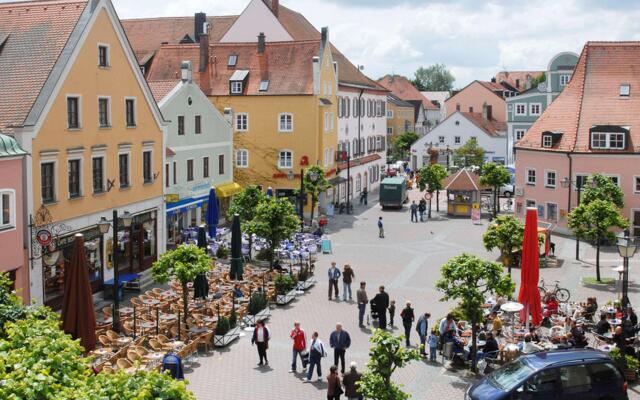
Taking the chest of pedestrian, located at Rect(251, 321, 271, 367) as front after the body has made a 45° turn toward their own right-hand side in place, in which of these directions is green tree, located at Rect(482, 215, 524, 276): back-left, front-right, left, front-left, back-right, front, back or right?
back

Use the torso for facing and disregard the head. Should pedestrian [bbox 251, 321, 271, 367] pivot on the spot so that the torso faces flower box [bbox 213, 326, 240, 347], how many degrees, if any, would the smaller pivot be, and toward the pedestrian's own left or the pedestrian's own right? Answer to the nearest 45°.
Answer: approximately 135° to the pedestrian's own right

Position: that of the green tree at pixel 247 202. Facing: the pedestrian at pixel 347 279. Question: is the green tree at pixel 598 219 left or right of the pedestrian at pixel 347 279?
left

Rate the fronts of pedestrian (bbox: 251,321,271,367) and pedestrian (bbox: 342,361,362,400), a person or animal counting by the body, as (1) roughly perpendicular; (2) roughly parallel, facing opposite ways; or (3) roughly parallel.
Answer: roughly parallel, facing opposite ways

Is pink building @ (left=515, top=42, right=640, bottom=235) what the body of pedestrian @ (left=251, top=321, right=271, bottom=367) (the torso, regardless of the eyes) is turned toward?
no

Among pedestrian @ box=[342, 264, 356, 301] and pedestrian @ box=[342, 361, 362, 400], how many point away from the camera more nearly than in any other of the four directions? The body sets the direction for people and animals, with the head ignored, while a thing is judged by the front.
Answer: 2

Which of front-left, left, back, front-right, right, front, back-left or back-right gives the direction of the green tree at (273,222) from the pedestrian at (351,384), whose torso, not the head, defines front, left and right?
front

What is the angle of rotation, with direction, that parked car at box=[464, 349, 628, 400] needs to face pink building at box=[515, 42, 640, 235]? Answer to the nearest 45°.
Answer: approximately 135° to its right

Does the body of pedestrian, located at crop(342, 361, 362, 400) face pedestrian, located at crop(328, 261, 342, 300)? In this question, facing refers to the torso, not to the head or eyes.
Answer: yes

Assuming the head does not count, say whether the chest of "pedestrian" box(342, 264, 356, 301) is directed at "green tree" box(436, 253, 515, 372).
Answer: no

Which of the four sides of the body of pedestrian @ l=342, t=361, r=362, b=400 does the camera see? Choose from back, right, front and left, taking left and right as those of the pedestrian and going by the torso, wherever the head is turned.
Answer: back

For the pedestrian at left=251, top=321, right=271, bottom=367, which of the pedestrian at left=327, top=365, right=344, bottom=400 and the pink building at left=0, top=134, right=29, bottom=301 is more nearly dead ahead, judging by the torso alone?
the pedestrian

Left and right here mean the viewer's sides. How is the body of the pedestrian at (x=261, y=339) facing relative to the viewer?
facing the viewer

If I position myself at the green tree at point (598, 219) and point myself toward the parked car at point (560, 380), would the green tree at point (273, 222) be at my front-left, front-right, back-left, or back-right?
front-right

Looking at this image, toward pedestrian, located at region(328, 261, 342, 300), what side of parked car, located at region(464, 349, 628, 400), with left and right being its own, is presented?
right

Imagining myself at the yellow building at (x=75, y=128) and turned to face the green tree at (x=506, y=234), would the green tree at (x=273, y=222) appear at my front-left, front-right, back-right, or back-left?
front-left
